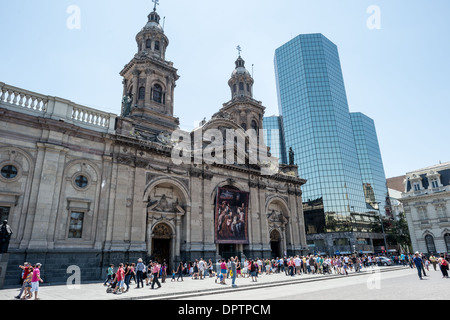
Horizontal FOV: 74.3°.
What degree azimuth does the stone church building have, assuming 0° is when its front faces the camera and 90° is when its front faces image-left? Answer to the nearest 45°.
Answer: approximately 315°

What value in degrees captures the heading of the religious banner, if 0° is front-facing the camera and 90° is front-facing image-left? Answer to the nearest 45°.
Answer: approximately 315°

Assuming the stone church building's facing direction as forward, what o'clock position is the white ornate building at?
The white ornate building is roughly at 10 o'clock from the stone church building.

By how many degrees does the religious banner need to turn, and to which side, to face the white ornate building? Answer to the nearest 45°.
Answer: approximately 90° to its left

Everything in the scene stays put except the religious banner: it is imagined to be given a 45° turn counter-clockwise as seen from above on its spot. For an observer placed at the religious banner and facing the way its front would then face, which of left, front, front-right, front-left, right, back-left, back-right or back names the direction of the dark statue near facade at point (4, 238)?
back-right

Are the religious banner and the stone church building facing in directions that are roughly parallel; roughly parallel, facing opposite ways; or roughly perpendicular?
roughly parallel
